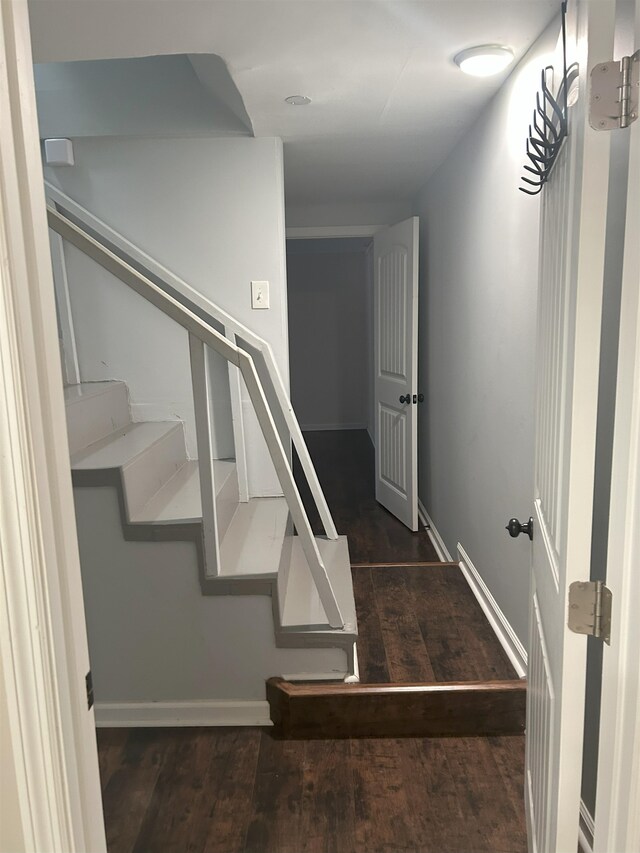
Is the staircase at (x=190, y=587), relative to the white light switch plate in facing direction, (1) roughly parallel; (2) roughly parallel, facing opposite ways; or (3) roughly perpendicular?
roughly perpendicular

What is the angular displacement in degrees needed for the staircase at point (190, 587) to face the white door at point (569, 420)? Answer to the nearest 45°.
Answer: approximately 45° to its right

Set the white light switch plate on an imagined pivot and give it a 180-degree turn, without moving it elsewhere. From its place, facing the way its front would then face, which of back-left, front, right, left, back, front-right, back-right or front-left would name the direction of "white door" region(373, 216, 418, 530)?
front-right

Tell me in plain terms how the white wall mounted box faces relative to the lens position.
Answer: facing the viewer

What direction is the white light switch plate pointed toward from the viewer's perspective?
toward the camera

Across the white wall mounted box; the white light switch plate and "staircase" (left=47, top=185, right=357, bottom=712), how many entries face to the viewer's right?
1

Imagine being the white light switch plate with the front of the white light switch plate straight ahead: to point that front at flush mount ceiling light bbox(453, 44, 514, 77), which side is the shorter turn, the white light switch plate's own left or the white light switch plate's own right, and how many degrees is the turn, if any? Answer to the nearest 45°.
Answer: approximately 45° to the white light switch plate's own left

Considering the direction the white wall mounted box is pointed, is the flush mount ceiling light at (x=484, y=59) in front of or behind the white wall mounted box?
in front

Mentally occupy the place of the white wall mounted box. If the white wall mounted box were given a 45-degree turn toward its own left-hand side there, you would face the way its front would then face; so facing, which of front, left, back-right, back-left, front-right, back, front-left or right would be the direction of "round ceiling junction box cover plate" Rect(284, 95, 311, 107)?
front

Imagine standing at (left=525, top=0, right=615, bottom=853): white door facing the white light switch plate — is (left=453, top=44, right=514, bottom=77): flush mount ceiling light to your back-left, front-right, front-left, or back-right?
front-right

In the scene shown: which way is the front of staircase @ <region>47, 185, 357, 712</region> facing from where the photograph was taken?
facing to the right of the viewer
